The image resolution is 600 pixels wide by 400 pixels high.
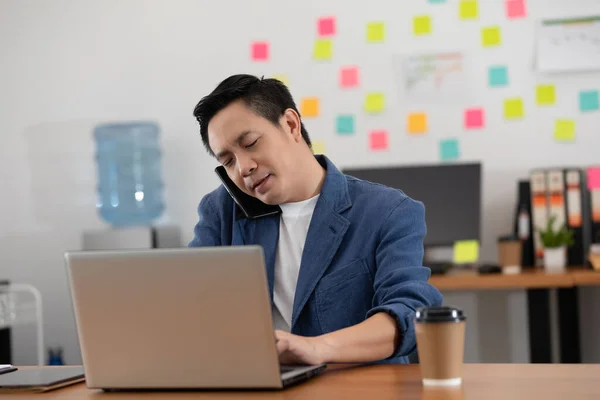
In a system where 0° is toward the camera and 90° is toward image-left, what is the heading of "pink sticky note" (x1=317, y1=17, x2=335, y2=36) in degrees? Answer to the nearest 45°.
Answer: approximately 0°

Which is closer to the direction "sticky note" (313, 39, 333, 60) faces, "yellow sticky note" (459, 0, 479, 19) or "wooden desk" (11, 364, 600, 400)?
the wooden desk

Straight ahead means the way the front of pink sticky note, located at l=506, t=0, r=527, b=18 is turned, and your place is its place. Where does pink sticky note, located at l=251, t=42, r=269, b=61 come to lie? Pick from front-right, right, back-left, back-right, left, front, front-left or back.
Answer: right

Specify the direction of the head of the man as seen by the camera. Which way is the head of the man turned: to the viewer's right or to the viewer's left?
to the viewer's left

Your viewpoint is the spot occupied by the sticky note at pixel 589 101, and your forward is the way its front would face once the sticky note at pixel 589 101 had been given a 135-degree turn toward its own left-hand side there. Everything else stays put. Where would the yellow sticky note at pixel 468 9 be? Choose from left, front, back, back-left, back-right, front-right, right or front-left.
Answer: back-left
